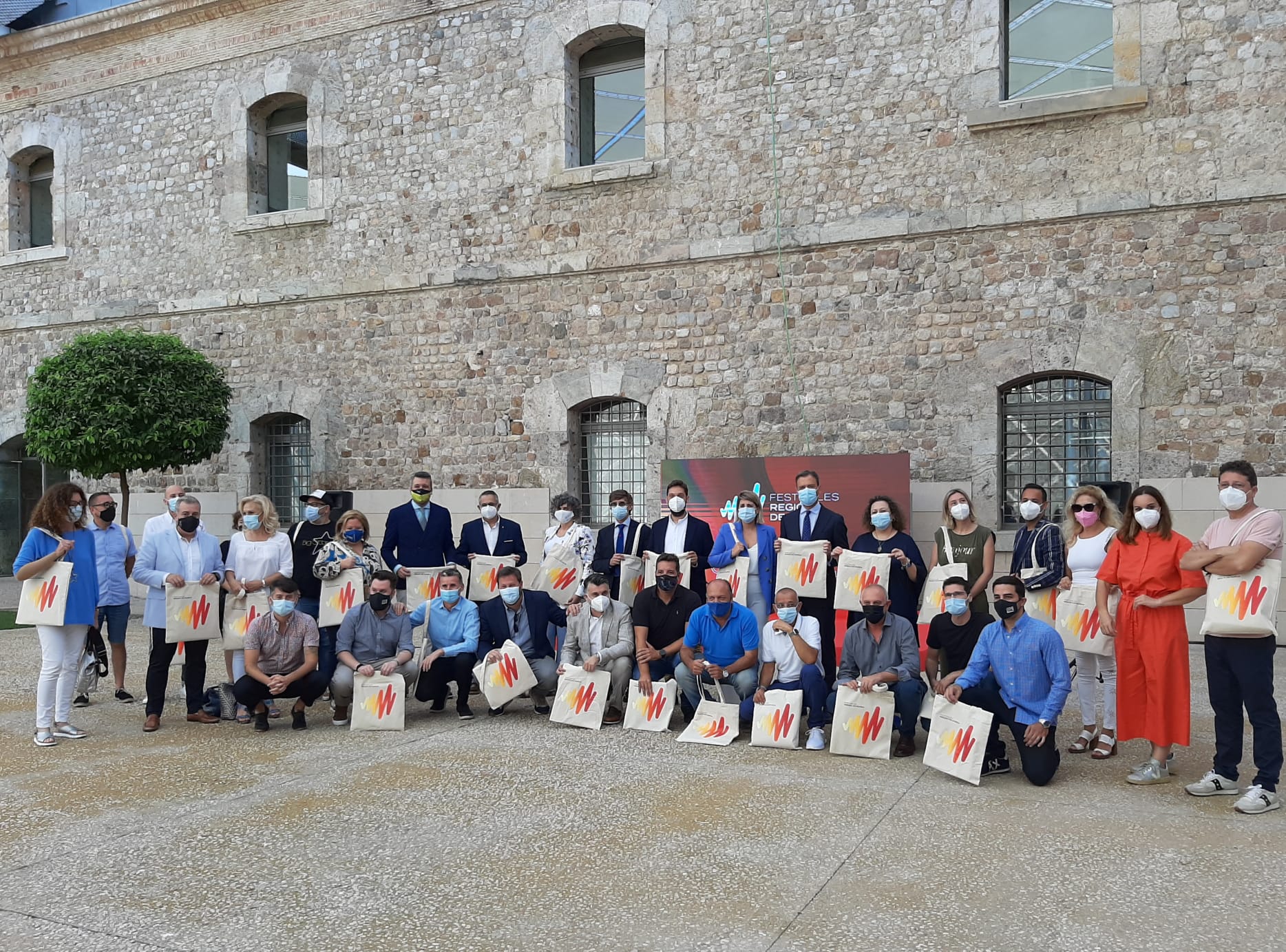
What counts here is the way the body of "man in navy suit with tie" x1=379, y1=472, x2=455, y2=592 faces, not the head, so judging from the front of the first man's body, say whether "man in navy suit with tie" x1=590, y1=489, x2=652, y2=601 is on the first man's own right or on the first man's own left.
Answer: on the first man's own left

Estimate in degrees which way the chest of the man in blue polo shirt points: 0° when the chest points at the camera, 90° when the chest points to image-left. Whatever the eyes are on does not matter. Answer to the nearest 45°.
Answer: approximately 0°

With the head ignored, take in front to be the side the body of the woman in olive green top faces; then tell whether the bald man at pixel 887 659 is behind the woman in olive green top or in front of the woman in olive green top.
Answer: in front

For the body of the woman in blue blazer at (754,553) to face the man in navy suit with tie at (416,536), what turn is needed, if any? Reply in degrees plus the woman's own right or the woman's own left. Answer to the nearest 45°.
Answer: approximately 90° to the woman's own right

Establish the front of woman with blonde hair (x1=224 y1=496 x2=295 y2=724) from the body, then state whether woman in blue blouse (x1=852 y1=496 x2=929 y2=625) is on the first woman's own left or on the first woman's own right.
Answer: on the first woman's own left

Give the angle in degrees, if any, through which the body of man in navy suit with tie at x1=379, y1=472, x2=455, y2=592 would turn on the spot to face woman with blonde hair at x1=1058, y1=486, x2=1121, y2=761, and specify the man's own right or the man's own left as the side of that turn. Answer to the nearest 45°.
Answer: approximately 45° to the man's own left

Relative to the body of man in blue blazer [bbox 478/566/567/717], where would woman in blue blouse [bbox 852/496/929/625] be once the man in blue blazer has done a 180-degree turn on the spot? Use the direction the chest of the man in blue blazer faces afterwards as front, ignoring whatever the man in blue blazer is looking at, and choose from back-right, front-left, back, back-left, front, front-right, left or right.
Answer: right

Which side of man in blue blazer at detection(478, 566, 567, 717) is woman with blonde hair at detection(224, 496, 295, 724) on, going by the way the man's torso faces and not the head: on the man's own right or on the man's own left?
on the man's own right

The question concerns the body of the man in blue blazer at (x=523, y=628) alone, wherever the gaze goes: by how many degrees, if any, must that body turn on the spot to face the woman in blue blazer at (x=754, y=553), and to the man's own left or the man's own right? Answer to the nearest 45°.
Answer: approximately 90° to the man's own left
